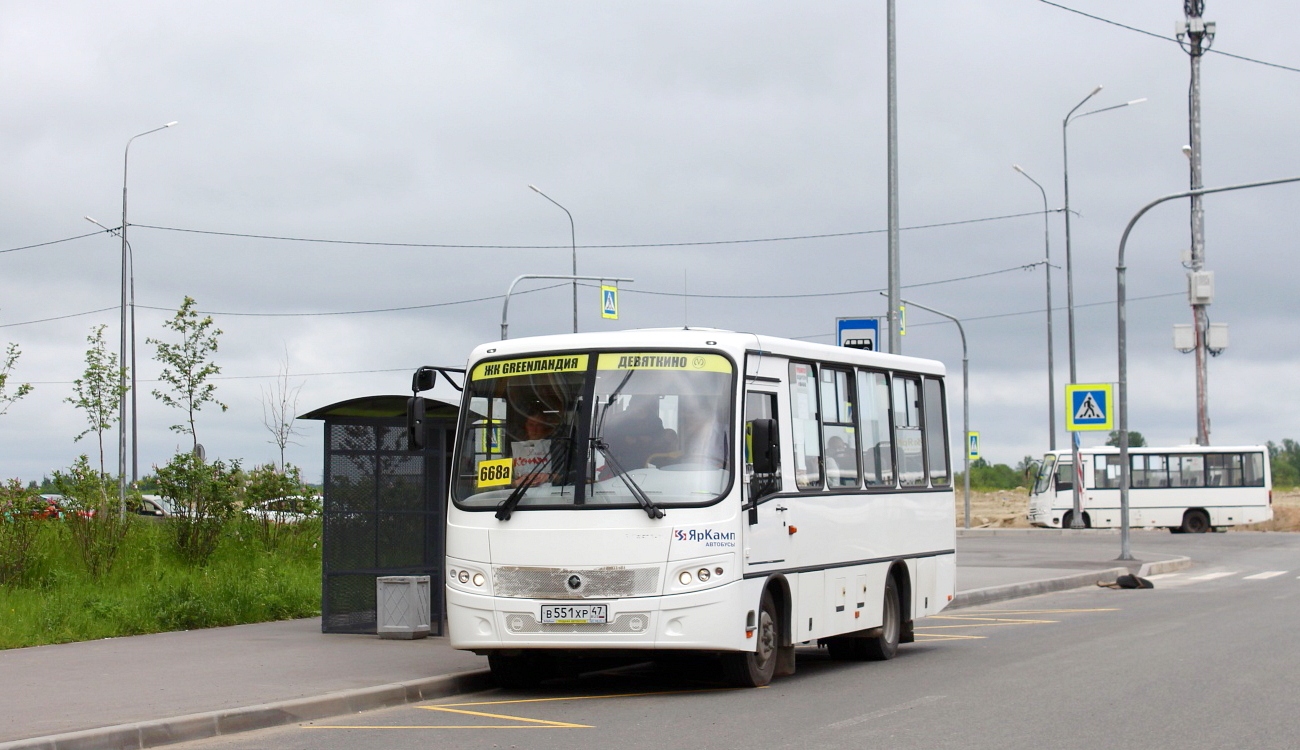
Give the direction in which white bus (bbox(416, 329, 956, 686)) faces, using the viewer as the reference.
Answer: facing the viewer and to the left of the viewer

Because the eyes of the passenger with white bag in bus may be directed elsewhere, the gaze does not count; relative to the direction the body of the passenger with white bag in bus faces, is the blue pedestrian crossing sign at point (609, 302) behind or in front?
behind

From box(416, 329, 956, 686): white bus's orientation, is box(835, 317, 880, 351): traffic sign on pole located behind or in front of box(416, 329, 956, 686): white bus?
behind

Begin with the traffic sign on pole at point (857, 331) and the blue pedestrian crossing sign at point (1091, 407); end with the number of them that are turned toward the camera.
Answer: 2

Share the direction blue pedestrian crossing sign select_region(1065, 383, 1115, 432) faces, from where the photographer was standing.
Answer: facing the viewer

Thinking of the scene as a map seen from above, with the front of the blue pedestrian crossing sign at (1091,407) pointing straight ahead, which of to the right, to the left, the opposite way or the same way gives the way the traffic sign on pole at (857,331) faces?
the same way

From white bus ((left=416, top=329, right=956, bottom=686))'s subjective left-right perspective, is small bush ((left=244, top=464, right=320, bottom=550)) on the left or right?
on its right

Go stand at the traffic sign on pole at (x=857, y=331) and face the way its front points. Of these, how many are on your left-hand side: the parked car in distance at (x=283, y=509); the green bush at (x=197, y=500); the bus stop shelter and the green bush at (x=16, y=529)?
0

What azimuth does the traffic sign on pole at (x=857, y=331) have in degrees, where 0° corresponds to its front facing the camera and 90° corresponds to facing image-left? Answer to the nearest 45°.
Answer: approximately 0°
